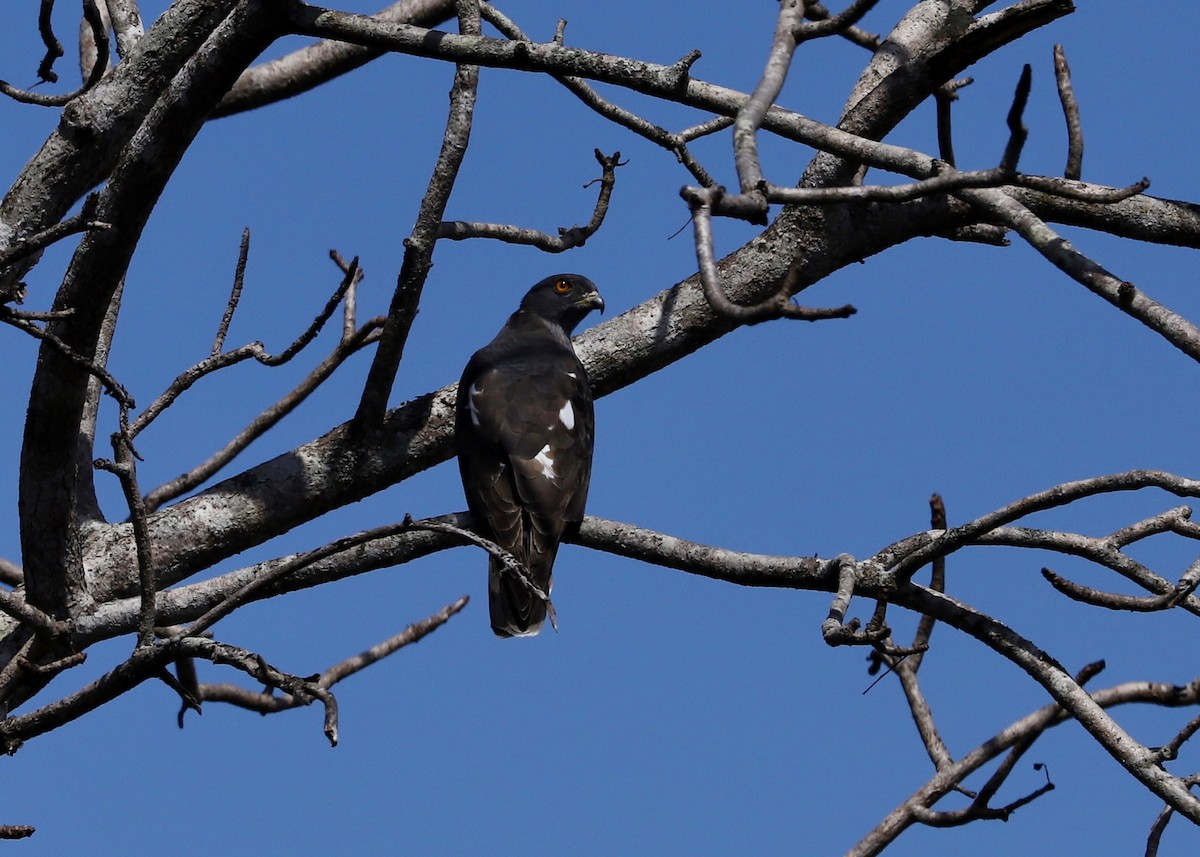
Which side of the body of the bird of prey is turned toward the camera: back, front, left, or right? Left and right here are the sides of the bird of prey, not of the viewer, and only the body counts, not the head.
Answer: back
